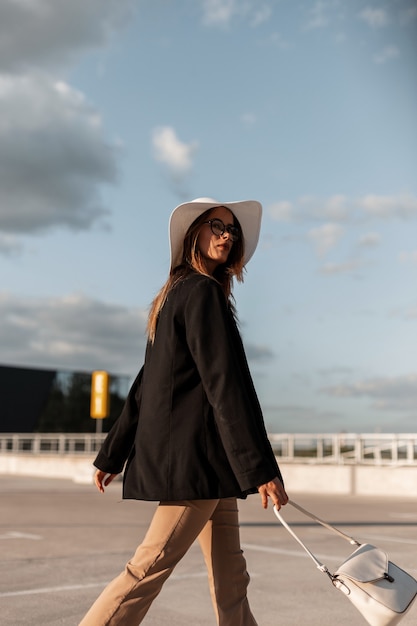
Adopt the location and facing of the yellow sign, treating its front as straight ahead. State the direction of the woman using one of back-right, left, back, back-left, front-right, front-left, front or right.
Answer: front

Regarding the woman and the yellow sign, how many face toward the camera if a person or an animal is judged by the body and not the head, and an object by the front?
1

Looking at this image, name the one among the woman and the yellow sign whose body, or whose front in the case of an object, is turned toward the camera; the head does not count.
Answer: the yellow sign

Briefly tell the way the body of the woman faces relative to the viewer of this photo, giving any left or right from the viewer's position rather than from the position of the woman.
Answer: facing away from the viewer and to the right of the viewer

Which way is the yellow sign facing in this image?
toward the camera

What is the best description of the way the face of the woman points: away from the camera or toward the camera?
toward the camera

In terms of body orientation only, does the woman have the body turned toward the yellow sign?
no

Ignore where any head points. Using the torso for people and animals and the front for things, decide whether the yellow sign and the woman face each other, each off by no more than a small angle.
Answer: no
